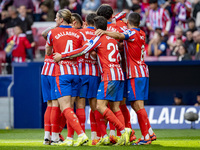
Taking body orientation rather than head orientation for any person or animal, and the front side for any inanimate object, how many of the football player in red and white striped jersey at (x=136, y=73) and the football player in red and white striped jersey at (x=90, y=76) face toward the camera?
0

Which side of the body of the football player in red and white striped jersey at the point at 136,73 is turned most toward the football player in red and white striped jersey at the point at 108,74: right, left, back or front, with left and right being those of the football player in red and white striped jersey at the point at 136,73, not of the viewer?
left

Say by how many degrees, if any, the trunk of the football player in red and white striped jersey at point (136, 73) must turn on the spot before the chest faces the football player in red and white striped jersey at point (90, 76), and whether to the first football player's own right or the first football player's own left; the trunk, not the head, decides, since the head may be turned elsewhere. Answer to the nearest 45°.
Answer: approximately 45° to the first football player's own left

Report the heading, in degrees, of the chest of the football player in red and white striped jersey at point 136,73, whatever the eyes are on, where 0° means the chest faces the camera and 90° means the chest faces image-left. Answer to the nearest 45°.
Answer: approximately 135°

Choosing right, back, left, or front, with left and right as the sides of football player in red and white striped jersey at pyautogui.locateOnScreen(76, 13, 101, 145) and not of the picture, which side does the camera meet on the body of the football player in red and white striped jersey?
back
